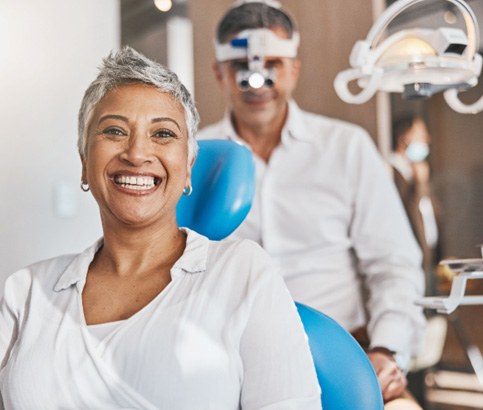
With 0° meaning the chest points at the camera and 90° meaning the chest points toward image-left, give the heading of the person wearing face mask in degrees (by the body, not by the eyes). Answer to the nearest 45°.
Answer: approximately 315°

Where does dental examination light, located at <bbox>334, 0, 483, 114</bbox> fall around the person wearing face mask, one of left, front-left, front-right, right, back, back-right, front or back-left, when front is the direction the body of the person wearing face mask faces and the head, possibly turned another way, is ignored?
front-right

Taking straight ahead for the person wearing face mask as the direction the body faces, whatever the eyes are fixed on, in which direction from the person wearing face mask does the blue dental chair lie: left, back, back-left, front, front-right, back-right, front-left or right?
front-right

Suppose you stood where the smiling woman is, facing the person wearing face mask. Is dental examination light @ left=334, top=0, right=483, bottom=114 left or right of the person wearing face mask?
right
